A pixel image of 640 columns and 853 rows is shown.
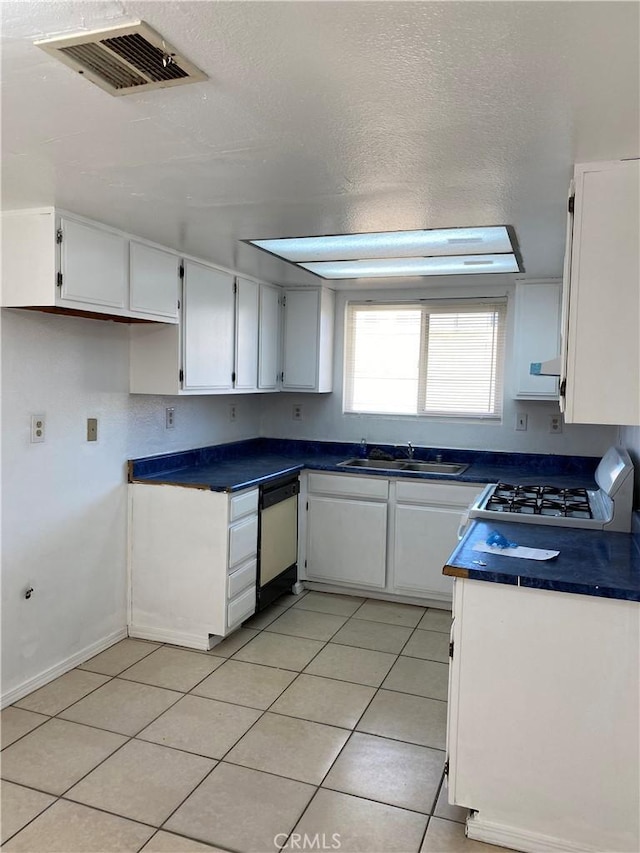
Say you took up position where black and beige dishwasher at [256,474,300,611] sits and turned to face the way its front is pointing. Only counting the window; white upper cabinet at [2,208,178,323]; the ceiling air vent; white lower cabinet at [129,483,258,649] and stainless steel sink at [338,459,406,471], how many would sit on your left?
2

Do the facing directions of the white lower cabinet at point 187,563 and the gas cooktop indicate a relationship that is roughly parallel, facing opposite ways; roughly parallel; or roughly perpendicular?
roughly parallel, facing opposite ways

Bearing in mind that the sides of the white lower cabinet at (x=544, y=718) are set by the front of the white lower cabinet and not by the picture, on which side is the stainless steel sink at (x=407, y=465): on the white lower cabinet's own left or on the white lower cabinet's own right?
on the white lower cabinet's own right

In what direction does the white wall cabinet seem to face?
to the viewer's left

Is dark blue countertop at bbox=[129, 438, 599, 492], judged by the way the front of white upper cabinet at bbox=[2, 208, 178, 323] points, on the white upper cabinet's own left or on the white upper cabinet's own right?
on the white upper cabinet's own left

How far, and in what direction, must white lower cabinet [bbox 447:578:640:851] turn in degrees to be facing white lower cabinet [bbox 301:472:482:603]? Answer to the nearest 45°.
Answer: approximately 45° to its right

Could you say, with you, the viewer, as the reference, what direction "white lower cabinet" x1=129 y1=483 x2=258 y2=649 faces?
facing the viewer and to the right of the viewer

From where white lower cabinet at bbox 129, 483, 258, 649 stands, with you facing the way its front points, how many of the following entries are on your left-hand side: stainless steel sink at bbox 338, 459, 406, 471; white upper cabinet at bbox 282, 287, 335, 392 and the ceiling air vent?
2

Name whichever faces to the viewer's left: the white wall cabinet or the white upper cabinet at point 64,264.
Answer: the white wall cabinet

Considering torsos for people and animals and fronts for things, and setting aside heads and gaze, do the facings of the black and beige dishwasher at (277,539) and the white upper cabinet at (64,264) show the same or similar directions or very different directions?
same or similar directions

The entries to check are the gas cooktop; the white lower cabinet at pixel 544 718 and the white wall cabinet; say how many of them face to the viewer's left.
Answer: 3

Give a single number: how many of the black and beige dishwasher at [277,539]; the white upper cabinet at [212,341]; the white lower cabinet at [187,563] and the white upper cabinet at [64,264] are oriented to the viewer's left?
0

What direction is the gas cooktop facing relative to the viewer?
to the viewer's left

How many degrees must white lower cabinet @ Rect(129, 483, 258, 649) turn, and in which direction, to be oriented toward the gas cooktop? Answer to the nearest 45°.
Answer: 0° — it already faces it

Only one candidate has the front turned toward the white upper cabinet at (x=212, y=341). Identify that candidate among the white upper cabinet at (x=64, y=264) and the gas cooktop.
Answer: the gas cooktop

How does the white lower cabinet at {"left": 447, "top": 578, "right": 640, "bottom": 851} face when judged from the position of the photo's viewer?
facing to the left of the viewer
